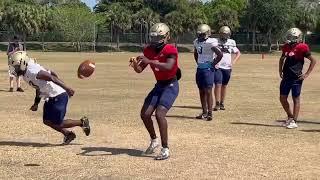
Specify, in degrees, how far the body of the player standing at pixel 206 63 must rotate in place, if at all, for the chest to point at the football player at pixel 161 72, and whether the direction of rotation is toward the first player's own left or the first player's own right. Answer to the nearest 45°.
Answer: approximately 45° to the first player's own left

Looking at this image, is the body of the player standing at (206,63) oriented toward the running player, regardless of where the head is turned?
yes

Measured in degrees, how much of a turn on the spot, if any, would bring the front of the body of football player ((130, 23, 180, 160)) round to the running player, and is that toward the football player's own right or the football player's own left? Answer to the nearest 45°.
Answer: approximately 90° to the football player's own right

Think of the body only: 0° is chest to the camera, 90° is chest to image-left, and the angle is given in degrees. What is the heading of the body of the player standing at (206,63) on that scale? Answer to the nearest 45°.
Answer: approximately 45°

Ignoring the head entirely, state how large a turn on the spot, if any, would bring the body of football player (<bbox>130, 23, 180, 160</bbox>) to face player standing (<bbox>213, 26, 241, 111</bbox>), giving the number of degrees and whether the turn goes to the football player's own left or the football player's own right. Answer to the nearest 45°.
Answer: approximately 135° to the football player's own right

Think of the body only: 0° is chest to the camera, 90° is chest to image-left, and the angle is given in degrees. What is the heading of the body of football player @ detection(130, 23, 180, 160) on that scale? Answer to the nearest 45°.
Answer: approximately 45°

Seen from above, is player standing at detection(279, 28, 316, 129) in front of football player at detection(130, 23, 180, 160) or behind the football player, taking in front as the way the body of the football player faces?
behind
